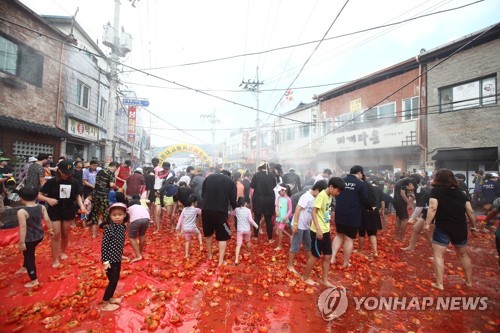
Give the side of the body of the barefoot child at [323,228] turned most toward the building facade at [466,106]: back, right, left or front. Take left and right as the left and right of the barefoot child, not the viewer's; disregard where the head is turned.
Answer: left

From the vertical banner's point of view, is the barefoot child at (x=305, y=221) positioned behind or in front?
in front

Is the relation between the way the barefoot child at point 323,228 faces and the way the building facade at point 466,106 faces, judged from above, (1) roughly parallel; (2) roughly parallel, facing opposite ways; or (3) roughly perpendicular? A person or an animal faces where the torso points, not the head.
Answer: roughly perpendicular

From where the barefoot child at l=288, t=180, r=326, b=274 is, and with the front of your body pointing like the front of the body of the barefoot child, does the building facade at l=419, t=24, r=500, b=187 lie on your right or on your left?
on your left

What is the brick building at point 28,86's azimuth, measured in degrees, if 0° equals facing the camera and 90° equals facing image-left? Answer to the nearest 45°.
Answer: approximately 315°

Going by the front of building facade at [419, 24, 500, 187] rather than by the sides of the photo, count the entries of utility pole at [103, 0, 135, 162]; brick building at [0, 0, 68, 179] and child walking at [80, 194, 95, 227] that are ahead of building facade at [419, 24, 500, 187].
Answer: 3

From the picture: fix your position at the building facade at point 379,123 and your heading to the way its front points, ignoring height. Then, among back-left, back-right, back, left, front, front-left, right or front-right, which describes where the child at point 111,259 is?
front-left

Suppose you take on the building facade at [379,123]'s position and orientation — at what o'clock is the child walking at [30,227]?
The child walking is roughly at 11 o'clock from the building facade.

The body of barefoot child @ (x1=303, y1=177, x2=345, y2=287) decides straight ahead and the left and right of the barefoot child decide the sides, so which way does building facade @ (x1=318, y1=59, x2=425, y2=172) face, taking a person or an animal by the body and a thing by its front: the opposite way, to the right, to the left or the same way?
to the right

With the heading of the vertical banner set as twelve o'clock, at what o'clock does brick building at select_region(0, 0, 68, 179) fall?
The brick building is roughly at 1 o'clock from the vertical banner.

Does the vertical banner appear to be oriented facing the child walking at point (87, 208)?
yes

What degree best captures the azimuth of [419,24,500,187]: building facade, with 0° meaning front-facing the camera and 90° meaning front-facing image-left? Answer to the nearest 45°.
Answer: approximately 45°

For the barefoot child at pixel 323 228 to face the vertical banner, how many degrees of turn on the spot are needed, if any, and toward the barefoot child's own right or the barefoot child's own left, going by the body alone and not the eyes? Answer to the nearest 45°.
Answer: approximately 180°

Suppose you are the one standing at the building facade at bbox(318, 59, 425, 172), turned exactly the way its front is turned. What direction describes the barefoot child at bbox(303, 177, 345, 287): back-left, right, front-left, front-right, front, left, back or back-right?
front-left
